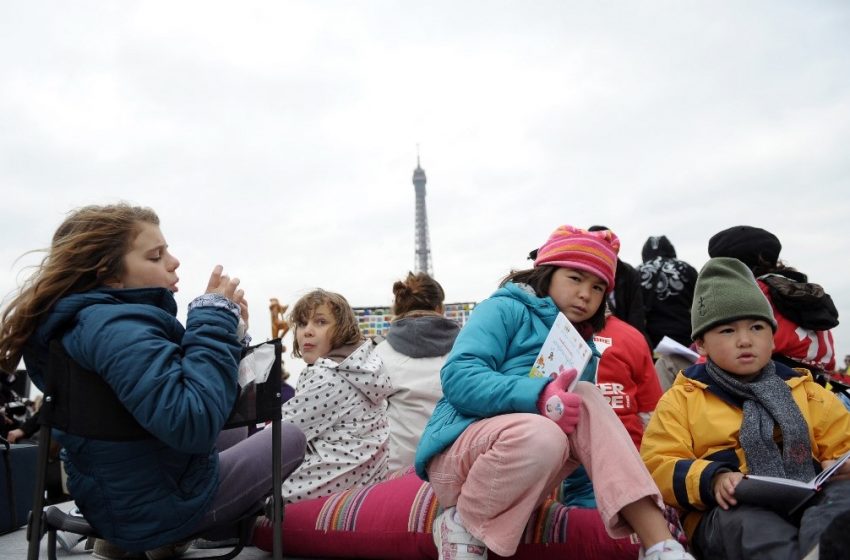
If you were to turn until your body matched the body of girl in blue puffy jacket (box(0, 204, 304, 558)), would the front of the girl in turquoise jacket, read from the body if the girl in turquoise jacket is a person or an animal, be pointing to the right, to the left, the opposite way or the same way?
to the right

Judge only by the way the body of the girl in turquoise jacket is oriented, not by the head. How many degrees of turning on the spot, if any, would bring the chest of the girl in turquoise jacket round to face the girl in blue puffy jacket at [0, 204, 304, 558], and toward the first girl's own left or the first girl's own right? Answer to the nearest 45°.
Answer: approximately 135° to the first girl's own right

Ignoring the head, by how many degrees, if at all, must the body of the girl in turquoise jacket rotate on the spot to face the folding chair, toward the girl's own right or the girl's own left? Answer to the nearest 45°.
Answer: approximately 135° to the girl's own right

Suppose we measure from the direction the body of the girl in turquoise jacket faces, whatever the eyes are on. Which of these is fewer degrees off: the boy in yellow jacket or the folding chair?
the boy in yellow jacket

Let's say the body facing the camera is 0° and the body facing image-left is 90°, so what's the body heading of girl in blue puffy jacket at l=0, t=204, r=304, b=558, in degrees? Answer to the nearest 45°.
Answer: approximately 270°

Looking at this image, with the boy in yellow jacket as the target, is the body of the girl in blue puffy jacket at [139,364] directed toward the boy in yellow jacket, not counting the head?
yes

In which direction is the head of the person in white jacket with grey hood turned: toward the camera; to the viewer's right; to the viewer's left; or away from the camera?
away from the camera
